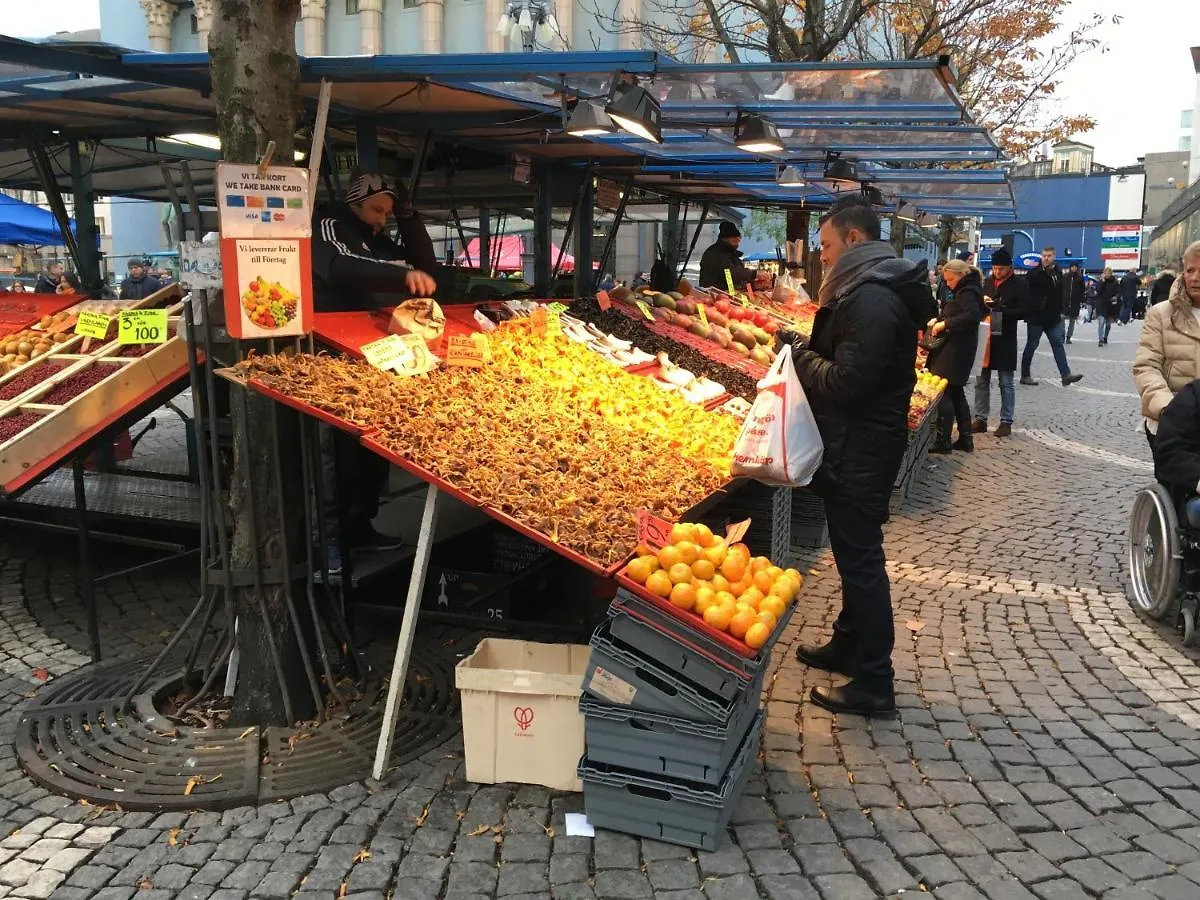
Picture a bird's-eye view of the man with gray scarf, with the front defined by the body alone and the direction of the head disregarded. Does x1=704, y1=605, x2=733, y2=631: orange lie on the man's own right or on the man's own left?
on the man's own left

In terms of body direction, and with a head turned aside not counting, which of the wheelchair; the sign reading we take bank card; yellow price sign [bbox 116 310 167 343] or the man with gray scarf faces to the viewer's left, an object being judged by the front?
the man with gray scarf

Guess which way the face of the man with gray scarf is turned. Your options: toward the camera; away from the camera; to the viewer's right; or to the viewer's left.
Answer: to the viewer's left

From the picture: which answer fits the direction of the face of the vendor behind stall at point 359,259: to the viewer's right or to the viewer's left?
to the viewer's right

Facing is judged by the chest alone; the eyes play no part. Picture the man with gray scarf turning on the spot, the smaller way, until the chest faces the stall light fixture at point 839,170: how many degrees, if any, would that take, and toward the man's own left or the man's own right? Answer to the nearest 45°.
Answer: approximately 90° to the man's own right

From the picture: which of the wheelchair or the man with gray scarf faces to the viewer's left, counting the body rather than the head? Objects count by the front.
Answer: the man with gray scarf

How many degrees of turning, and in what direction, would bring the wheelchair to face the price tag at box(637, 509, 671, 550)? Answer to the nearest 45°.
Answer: approximately 90° to its right

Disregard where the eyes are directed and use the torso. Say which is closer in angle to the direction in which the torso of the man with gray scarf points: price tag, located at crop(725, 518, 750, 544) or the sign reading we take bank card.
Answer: the sign reading we take bank card

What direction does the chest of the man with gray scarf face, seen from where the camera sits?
to the viewer's left

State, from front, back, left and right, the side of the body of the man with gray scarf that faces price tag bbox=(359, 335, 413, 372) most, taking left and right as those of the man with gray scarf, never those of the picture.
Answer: front
